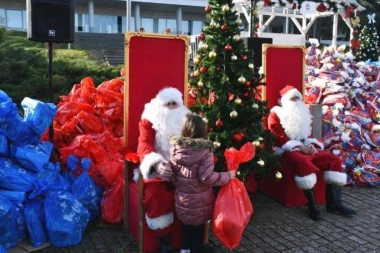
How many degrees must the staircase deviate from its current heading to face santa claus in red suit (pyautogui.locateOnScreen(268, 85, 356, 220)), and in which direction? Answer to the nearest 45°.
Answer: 0° — it already faces them

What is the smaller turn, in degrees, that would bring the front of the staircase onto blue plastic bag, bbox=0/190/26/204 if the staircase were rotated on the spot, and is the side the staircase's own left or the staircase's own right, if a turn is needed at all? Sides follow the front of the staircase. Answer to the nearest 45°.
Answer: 0° — it already faces it

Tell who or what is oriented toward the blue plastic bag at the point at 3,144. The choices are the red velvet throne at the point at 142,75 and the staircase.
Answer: the staircase

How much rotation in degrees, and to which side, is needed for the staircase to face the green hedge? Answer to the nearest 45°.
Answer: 0° — it already faces it

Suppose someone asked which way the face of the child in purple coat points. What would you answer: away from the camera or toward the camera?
away from the camera

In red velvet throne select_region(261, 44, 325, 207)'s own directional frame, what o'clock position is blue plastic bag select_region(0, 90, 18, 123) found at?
The blue plastic bag is roughly at 3 o'clock from the red velvet throne.

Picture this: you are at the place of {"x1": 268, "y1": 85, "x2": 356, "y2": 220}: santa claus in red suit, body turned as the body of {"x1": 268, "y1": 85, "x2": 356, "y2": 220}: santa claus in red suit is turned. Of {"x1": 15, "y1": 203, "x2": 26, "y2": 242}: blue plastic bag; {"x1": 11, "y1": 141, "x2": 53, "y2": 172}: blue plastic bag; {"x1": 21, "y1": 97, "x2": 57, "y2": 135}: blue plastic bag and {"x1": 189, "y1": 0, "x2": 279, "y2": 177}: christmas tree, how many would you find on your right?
4

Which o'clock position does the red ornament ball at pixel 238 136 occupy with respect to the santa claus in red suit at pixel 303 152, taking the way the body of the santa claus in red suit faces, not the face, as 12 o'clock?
The red ornament ball is roughly at 3 o'clock from the santa claus in red suit.

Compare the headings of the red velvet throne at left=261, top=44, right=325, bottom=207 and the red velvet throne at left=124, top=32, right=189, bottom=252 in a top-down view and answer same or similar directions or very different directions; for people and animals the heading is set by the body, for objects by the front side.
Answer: same or similar directions

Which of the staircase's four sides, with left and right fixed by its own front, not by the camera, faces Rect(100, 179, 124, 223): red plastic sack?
front

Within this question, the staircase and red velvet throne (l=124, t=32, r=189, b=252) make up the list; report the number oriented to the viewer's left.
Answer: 0

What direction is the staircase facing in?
toward the camera

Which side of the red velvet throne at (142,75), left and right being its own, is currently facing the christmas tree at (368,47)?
left

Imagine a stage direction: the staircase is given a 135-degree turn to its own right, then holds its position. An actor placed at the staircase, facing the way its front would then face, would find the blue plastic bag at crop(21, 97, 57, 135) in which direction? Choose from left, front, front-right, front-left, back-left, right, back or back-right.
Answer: back-left

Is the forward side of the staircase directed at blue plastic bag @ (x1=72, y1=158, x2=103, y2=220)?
yes

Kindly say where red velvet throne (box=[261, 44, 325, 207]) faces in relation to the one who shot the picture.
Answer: facing the viewer and to the right of the viewer

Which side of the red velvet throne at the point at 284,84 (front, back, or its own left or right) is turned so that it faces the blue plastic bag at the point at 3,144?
right
